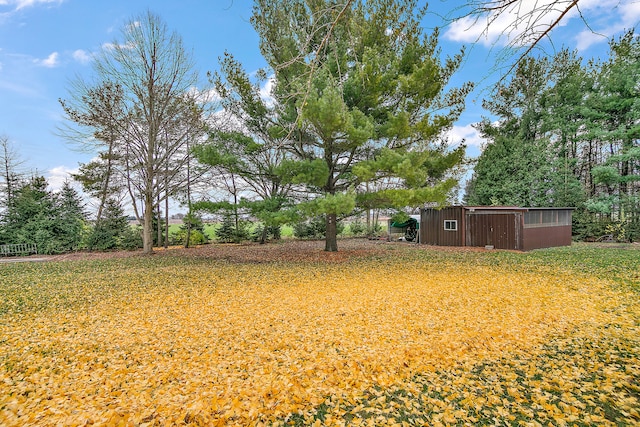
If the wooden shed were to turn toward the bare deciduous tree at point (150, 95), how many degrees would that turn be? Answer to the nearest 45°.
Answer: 0° — it already faces it

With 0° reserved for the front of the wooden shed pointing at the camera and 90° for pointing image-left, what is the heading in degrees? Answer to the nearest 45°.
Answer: approximately 45°
